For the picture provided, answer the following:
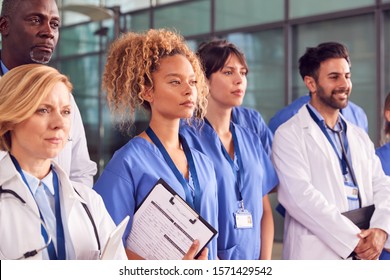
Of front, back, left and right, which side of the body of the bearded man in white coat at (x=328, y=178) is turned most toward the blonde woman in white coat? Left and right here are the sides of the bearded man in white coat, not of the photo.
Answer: right

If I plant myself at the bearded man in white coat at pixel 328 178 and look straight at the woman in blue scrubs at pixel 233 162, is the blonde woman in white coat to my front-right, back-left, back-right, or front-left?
front-left

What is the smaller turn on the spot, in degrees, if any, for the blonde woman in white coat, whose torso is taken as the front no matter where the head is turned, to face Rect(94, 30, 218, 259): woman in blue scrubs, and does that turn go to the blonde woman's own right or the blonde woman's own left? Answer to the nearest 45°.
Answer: approximately 90° to the blonde woman's own left

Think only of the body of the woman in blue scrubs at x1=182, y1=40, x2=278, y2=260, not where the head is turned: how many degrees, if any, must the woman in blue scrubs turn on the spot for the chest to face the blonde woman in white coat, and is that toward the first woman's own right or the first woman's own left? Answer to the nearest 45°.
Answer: approximately 90° to the first woman's own right

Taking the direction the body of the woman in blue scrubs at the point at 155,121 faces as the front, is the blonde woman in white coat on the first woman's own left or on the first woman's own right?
on the first woman's own right

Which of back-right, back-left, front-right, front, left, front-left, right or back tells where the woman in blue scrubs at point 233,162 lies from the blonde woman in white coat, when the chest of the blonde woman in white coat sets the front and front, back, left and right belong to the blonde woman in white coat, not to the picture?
left

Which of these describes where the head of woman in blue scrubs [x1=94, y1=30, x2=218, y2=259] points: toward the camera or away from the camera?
toward the camera

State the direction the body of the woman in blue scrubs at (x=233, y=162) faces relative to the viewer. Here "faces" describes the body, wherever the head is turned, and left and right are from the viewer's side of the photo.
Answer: facing the viewer and to the right of the viewer

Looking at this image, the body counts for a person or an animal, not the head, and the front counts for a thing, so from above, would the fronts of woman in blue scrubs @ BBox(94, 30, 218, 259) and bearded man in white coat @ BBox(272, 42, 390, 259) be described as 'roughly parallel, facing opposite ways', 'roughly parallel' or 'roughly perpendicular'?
roughly parallel

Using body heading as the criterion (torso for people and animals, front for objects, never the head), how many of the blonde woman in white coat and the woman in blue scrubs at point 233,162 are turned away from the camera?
0
